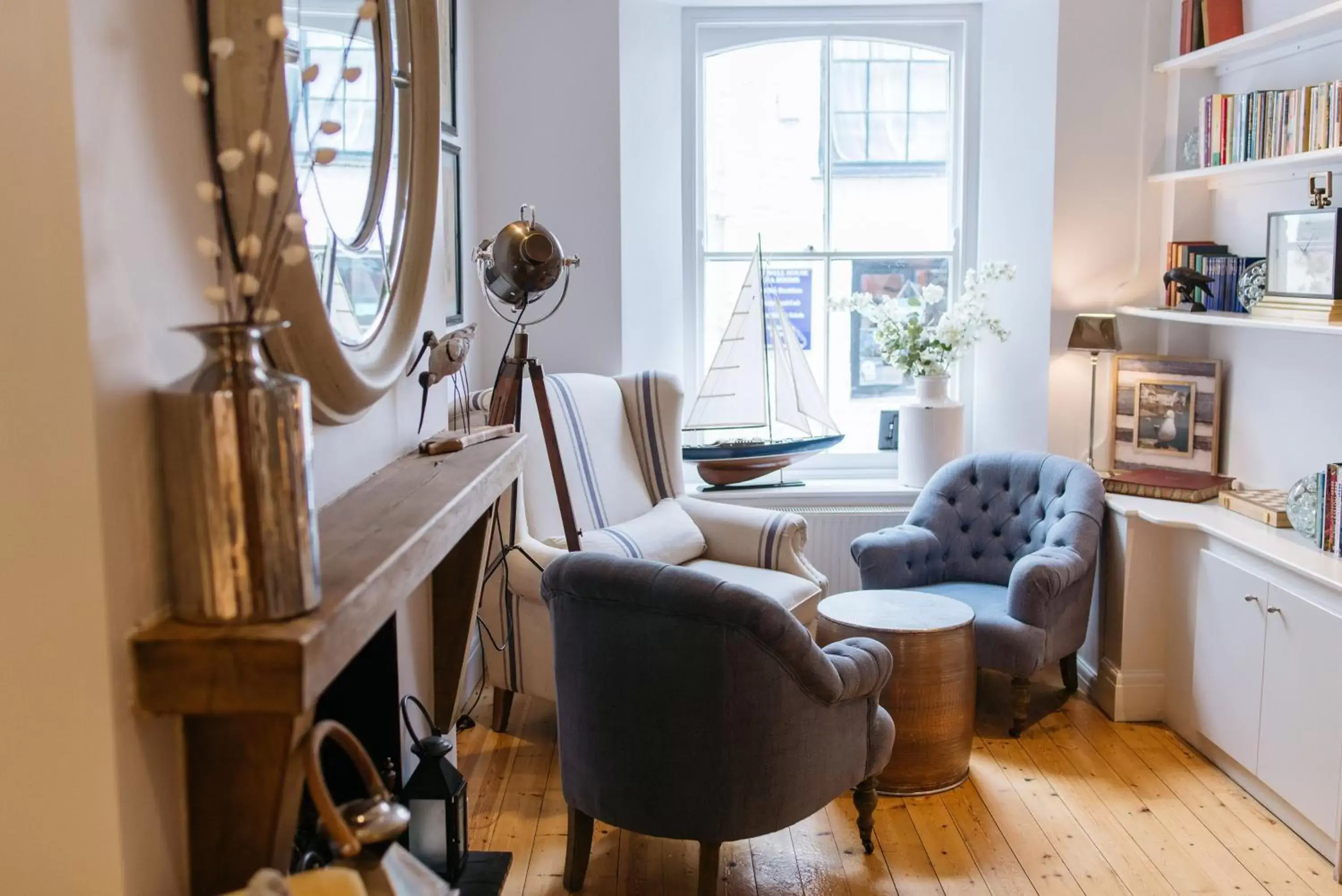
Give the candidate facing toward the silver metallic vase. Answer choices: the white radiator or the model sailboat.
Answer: the white radiator

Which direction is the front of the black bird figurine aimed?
to the viewer's left

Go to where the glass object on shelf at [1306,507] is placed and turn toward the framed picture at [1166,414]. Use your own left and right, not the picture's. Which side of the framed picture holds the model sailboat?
left

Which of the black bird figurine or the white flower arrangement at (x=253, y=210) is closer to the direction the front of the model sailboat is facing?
the black bird figurine

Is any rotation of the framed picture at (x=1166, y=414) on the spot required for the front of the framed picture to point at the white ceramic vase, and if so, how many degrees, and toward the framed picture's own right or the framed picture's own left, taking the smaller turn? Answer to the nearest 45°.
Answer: approximately 90° to the framed picture's own right

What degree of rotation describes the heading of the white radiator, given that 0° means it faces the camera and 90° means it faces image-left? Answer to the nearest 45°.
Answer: approximately 0°

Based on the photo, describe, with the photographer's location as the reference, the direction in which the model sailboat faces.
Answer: facing to the right of the viewer
